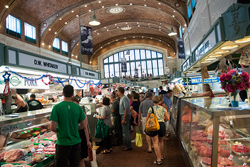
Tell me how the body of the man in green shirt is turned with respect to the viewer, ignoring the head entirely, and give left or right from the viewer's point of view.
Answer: facing away from the viewer

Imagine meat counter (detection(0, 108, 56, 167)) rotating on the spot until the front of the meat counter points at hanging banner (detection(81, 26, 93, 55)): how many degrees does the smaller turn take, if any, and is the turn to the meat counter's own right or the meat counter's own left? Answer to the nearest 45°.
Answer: approximately 90° to the meat counter's own left

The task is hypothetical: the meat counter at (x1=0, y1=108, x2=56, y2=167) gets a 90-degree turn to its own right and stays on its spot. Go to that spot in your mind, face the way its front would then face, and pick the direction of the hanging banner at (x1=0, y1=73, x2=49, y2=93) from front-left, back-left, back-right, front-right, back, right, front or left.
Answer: back-right

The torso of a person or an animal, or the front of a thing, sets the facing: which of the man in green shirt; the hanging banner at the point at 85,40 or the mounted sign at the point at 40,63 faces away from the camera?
the man in green shirt

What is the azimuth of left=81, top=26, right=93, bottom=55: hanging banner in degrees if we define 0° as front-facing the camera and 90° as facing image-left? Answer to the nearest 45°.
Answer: approximately 0°

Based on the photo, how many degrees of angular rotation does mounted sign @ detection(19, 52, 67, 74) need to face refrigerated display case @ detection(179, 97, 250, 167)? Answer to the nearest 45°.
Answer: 0° — it already faces it

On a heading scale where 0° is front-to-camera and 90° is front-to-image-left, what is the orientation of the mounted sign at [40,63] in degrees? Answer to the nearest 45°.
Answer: approximately 315°

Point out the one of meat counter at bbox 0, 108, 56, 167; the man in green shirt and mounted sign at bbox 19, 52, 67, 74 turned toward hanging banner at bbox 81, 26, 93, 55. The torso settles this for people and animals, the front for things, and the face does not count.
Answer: the man in green shirt

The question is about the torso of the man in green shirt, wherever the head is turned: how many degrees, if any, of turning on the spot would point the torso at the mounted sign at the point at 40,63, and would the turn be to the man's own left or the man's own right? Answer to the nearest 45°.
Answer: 0° — they already face it

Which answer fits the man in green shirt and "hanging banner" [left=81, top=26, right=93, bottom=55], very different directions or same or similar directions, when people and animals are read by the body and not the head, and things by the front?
very different directions

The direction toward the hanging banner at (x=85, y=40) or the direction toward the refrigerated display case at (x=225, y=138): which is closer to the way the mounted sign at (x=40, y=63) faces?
the refrigerated display case

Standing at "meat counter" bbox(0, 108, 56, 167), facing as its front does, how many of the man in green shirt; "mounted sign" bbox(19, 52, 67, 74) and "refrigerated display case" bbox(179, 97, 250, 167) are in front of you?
2

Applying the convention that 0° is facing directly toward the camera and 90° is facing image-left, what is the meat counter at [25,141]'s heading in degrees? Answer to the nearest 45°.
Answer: approximately 315°

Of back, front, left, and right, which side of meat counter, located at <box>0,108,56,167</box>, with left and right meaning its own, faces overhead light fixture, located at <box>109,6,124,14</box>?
left

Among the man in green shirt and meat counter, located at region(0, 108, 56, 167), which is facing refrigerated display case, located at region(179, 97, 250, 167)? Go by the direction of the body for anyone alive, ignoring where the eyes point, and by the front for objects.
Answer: the meat counter
